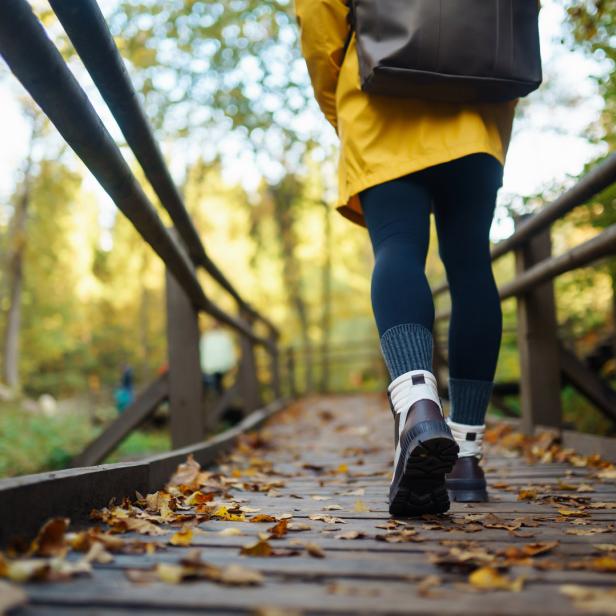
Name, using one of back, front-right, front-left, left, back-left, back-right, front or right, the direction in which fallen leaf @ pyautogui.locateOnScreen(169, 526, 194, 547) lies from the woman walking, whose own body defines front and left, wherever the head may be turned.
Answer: back-left

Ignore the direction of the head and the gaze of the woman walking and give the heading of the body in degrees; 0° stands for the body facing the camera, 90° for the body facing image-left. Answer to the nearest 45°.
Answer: approximately 180°

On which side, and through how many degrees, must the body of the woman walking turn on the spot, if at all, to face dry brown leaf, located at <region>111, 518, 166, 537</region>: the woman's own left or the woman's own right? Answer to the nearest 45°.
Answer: approximately 135° to the woman's own left

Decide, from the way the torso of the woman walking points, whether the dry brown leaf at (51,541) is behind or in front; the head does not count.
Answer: behind

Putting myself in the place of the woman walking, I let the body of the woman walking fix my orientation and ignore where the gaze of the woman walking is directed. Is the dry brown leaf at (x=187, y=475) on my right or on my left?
on my left

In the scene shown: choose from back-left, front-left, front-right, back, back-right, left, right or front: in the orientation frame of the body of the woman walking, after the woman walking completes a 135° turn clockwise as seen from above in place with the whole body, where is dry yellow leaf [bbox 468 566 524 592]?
front-right
